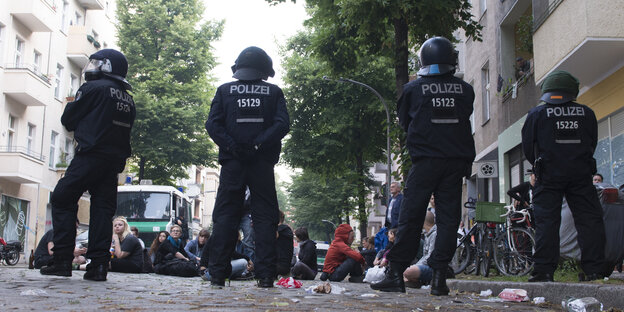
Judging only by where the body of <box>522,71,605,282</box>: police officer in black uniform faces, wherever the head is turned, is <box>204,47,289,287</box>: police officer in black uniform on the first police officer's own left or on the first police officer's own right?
on the first police officer's own left

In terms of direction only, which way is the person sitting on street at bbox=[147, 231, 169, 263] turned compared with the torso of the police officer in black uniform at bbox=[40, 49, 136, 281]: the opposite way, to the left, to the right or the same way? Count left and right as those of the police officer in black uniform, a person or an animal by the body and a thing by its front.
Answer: the opposite way

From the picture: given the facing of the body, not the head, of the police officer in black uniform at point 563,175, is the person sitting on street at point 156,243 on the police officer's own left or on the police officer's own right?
on the police officer's own left

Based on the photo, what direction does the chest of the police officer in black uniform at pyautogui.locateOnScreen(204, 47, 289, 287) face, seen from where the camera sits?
away from the camera

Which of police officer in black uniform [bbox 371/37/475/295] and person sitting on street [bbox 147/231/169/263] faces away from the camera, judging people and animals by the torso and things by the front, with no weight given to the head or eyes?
the police officer in black uniform

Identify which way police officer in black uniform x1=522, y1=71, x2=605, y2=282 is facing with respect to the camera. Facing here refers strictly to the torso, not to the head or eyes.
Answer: away from the camera

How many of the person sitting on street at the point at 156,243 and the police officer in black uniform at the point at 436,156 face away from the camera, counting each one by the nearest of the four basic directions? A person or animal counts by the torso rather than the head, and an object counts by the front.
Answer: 1

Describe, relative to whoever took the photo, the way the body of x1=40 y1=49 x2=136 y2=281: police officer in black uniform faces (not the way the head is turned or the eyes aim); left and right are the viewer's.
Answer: facing away from the viewer and to the left of the viewer

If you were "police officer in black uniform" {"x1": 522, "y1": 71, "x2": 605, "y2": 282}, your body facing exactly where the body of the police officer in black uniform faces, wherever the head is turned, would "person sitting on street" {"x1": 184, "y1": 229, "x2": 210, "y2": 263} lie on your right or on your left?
on your left

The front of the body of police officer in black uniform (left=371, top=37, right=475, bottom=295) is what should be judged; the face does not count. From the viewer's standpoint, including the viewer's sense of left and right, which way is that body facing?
facing away from the viewer
